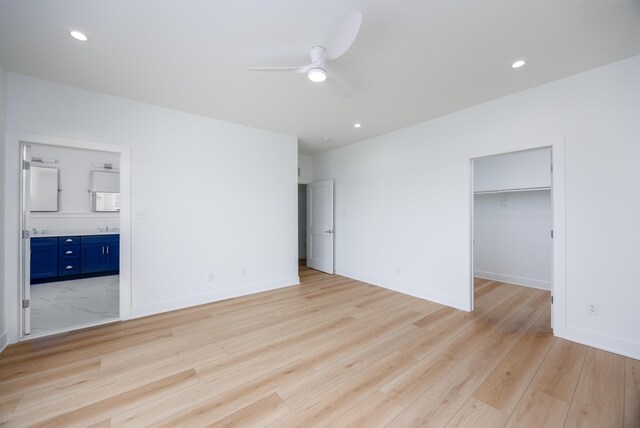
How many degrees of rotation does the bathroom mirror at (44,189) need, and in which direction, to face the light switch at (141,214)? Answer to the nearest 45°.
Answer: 0° — it already faces it

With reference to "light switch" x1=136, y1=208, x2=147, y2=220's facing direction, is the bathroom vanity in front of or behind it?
behind

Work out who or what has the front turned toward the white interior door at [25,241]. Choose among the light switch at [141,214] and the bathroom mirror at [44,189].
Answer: the bathroom mirror

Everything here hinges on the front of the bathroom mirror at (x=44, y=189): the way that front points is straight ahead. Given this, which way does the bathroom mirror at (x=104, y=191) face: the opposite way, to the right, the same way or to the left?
the same way

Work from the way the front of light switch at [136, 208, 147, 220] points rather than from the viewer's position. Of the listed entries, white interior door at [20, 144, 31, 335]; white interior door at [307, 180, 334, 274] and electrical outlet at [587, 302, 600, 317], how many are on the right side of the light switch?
1

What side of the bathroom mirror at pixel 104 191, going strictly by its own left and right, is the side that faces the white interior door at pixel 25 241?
front

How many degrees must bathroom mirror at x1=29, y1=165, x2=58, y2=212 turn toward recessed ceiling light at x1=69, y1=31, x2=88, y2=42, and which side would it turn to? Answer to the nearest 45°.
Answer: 0° — it already faces it

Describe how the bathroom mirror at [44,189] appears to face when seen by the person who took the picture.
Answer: facing the viewer

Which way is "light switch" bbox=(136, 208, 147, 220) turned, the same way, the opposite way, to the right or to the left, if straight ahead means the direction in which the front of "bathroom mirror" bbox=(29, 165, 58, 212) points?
the same way

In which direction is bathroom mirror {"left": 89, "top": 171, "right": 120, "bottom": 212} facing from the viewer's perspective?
toward the camera

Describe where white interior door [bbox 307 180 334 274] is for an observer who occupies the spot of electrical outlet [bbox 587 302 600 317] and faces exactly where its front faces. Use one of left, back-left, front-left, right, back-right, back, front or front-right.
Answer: right

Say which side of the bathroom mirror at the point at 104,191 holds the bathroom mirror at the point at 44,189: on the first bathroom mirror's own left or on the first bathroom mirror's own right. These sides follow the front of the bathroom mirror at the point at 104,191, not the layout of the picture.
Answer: on the first bathroom mirror's own right
